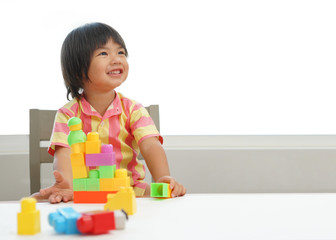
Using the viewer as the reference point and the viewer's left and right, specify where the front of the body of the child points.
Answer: facing the viewer

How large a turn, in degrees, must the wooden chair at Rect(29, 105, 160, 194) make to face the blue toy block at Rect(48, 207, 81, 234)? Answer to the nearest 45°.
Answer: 0° — it already faces it

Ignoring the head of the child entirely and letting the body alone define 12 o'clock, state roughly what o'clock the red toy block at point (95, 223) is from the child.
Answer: The red toy block is roughly at 12 o'clock from the child.

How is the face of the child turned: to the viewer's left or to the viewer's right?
to the viewer's right

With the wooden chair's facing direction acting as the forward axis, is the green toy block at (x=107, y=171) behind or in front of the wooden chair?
in front

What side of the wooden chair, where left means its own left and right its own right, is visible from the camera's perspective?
front

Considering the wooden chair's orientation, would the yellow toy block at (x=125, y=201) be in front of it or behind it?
in front
